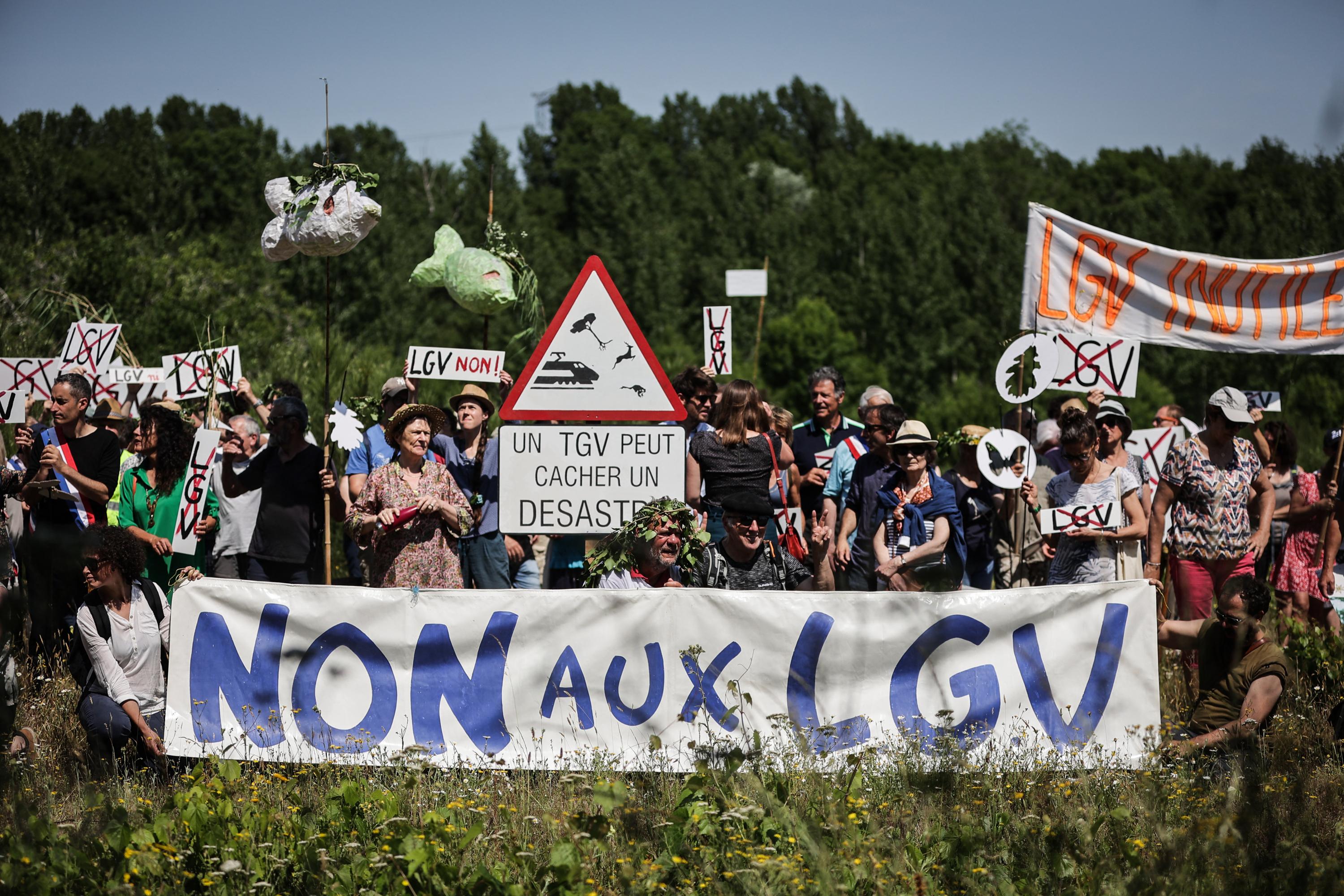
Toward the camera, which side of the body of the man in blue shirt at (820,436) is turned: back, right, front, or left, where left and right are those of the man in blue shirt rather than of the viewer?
front

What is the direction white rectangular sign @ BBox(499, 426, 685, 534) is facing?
toward the camera

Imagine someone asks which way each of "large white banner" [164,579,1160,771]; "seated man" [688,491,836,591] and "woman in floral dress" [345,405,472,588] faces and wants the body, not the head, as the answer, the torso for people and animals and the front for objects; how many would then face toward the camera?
3

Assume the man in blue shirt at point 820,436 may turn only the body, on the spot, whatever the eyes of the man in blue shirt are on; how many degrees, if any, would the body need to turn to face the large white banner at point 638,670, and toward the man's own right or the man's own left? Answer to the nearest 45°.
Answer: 0° — they already face it

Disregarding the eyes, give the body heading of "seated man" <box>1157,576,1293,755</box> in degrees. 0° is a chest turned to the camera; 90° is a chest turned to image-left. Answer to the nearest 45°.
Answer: approximately 45°

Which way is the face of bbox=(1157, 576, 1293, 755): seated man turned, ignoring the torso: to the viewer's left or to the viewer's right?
to the viewer's left

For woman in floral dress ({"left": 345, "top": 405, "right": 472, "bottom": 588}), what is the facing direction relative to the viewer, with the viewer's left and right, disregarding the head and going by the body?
facing the viewer

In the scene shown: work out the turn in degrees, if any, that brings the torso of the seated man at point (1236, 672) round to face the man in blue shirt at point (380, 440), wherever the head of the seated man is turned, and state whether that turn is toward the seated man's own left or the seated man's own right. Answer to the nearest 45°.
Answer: approximately 45° to the seated man's own right
